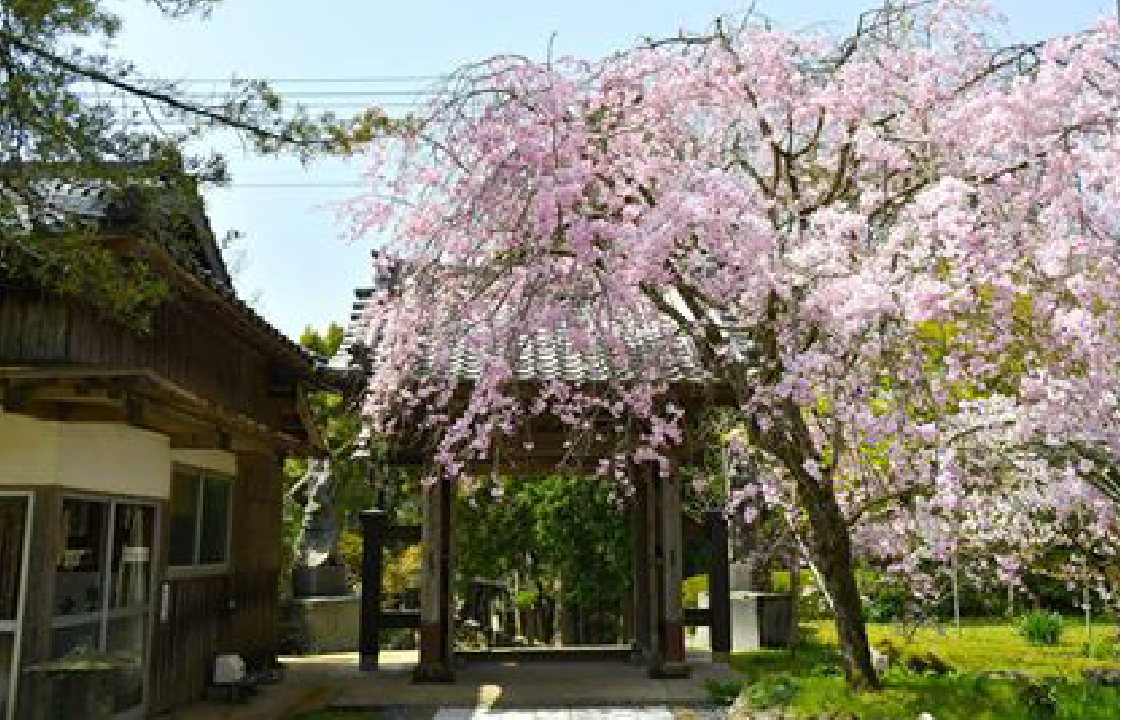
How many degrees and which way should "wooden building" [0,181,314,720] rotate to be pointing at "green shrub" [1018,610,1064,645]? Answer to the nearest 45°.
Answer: approximately 45° to its left

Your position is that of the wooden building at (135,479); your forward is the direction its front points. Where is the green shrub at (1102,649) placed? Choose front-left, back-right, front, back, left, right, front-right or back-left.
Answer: front-left

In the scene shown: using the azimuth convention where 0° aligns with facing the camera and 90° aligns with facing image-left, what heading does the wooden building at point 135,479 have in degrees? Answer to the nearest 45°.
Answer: approximately 315°

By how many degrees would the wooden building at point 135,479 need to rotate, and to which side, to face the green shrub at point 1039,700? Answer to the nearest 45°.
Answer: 0° — it already faces it

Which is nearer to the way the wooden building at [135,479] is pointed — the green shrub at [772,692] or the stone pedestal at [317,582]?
the green shrub

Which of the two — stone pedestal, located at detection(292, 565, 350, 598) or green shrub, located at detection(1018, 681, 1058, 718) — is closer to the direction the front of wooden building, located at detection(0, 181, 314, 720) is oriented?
the green shrub

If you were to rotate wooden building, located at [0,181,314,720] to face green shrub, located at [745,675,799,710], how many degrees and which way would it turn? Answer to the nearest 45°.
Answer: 0° — it already faces it
